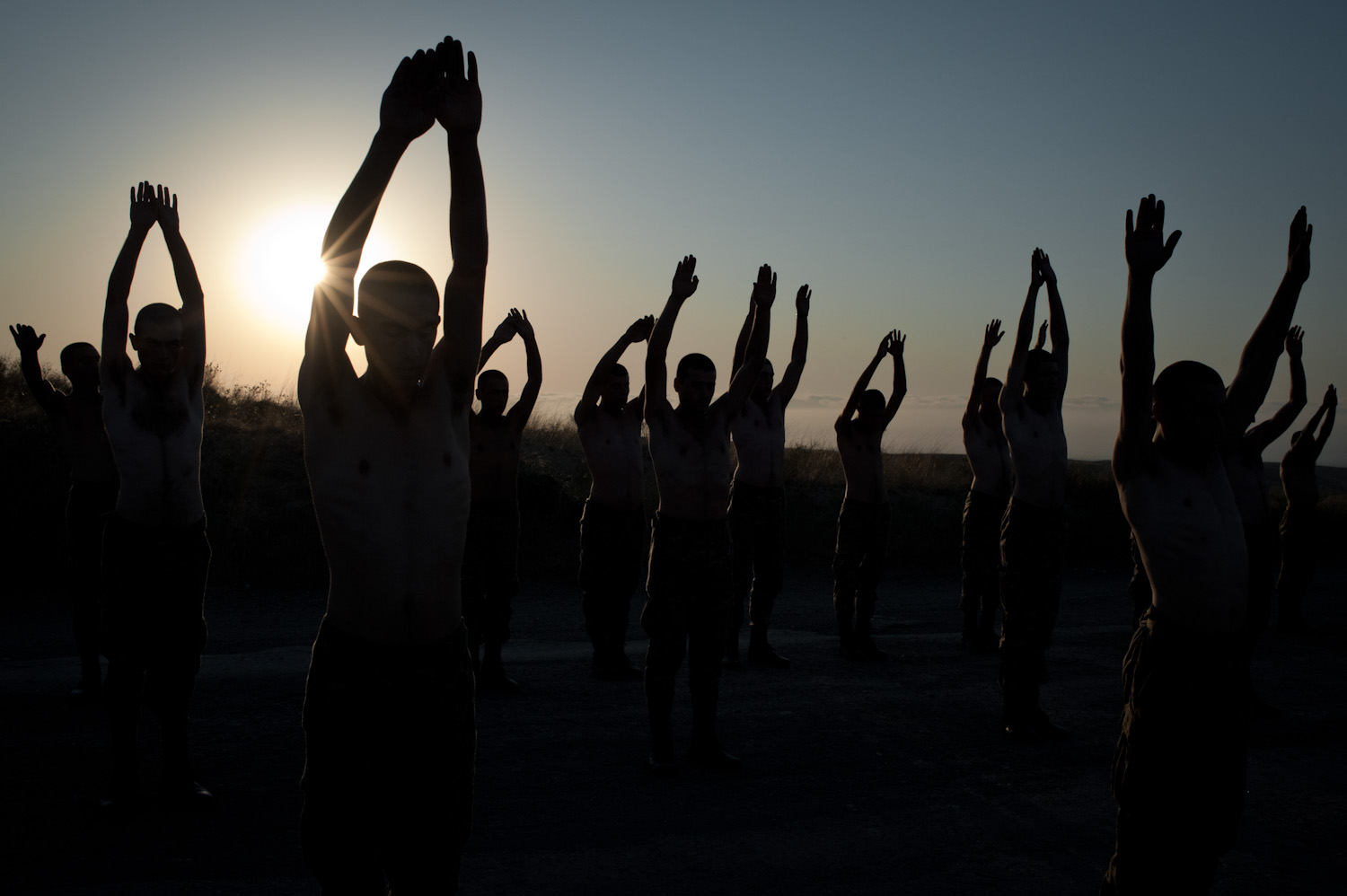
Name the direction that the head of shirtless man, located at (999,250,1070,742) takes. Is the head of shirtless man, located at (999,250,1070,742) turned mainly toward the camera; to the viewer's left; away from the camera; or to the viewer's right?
toward the camera

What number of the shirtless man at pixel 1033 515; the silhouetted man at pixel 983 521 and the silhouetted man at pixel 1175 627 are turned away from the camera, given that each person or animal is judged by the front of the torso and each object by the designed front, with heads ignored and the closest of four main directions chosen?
0

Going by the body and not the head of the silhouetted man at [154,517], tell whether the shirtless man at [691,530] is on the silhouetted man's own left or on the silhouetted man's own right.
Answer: on the silhouetted man's own left

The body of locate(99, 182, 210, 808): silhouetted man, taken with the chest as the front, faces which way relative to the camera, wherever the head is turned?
toward the camera

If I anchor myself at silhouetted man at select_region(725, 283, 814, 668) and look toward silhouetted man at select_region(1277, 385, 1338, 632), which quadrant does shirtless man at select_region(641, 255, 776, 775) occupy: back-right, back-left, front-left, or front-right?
back-right

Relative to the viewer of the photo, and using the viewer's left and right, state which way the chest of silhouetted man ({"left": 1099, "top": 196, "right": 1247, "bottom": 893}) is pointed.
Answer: facing the viewer and to the right of the viewer

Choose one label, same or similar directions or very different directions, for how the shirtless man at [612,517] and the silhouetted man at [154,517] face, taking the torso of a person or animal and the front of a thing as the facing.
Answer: same or similar directions

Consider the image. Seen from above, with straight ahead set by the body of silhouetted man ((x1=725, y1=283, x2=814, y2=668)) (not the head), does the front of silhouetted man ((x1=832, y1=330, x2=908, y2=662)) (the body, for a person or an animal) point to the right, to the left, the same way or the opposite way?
the same way

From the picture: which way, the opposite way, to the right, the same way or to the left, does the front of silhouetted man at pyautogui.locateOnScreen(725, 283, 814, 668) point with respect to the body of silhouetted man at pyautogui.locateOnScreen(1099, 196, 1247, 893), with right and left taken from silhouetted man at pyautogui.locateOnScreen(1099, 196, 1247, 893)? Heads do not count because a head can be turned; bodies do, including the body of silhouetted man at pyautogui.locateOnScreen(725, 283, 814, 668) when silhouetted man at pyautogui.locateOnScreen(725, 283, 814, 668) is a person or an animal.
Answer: the same way

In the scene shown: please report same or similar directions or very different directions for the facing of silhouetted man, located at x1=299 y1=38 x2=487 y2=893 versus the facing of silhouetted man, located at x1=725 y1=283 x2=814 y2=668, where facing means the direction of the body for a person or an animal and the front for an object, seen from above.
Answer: same or similar directions

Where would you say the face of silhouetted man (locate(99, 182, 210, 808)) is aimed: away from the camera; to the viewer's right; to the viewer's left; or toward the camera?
toward the camera

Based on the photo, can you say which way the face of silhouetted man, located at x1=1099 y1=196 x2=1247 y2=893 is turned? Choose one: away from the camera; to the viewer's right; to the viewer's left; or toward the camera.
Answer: toward the camera

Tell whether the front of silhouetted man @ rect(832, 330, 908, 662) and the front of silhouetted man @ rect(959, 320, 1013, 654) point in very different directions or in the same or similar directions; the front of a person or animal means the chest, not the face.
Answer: same or similar directions

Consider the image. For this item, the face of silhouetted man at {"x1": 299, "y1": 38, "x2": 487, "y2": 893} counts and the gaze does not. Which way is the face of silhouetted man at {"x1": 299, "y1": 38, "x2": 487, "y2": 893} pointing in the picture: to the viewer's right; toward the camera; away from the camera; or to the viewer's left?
toward the camera

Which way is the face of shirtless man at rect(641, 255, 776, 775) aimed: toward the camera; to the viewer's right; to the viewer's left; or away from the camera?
toward the camera

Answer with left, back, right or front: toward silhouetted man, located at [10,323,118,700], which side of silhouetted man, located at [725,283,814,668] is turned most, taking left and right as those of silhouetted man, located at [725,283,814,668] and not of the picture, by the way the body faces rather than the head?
right

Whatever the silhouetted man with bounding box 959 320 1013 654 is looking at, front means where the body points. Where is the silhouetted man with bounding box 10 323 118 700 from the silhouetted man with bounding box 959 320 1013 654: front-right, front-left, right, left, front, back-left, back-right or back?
right

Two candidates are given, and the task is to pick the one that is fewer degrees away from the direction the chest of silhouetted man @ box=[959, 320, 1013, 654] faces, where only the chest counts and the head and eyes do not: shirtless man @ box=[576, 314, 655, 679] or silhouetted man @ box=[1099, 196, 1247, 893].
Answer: the silhouetted man

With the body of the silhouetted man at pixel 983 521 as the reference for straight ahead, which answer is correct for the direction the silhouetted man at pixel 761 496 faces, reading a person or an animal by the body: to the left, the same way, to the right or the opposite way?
the same way

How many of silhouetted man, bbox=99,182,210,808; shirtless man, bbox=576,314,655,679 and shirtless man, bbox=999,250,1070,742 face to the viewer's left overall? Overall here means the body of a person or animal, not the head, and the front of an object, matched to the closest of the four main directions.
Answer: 0
